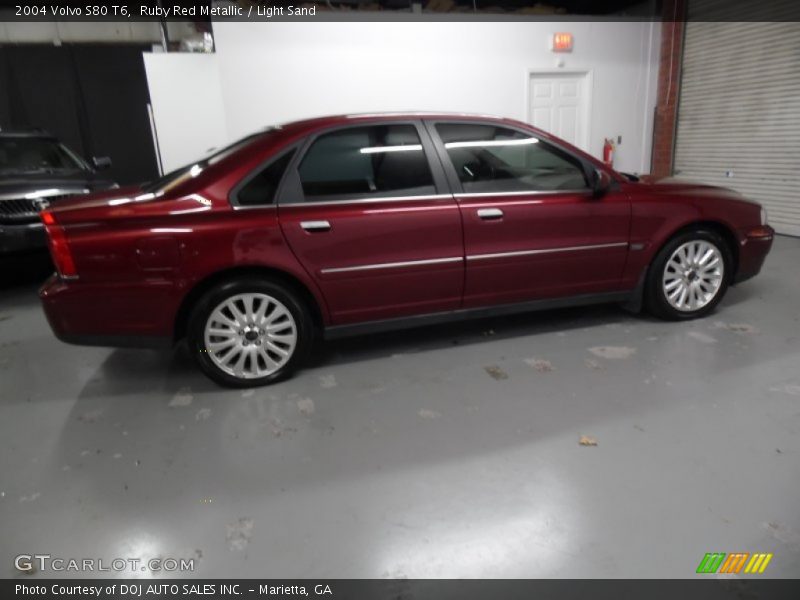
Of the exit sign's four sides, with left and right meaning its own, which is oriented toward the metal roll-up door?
left

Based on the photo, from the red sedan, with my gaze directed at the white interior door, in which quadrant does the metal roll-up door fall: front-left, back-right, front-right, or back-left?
front-right

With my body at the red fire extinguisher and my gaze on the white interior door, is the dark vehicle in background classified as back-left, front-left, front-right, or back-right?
front-left

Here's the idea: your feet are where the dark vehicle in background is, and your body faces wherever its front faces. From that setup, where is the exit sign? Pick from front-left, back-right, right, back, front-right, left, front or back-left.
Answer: front-left

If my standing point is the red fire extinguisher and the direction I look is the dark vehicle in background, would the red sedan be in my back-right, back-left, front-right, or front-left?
front-left

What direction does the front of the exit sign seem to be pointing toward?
toward the camera

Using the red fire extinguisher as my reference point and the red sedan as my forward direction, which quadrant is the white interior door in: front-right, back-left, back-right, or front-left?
front-right

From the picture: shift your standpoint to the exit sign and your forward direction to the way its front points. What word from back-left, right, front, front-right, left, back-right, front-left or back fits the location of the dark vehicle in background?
front-right

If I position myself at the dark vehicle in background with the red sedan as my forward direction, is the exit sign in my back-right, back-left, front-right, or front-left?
front-left

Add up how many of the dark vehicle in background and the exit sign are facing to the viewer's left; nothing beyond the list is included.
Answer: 0
